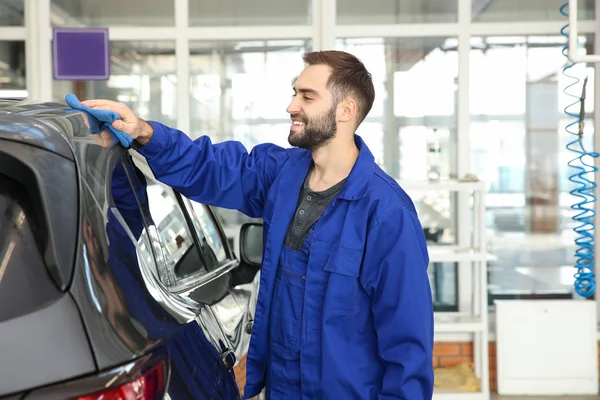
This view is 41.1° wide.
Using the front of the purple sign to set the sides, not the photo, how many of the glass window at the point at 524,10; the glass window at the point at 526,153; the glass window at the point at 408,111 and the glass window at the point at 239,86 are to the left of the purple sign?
4

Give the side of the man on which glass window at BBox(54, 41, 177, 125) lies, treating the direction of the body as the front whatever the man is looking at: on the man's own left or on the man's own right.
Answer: on the man's own right

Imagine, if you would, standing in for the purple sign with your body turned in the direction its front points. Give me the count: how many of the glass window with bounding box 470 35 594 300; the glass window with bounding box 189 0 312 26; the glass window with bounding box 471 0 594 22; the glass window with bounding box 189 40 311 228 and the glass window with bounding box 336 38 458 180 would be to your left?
5

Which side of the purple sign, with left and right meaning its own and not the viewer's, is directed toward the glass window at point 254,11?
left

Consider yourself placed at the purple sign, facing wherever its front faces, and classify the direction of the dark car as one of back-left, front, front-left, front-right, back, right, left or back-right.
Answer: front

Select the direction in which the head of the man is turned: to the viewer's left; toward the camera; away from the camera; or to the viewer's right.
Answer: to the viewer's left

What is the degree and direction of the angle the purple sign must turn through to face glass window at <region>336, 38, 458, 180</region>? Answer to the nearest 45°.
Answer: approximately 90° to its left

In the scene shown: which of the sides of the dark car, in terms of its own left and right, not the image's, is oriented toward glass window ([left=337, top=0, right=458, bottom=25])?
front

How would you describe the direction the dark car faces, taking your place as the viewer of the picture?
facing away from the viewer and to the right of the viewer

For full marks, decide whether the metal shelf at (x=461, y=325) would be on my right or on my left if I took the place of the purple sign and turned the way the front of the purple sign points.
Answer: on my left

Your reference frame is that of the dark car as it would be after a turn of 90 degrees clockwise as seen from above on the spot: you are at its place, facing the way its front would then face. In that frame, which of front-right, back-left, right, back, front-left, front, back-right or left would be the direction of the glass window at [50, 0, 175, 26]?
back-left

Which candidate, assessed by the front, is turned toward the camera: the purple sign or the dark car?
the purple sign

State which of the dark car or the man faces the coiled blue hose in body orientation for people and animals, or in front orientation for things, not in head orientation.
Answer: the dark car

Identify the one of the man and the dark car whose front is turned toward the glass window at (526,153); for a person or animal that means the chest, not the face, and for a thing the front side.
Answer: the dark car

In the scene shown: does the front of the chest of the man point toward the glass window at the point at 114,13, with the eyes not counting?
no

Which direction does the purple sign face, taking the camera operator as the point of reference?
facing the viewer

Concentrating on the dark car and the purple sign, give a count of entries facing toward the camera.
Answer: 1

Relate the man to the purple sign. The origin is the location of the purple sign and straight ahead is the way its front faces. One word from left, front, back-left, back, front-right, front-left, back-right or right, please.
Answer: front

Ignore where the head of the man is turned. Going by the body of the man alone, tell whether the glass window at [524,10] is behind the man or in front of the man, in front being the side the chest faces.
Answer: behind
